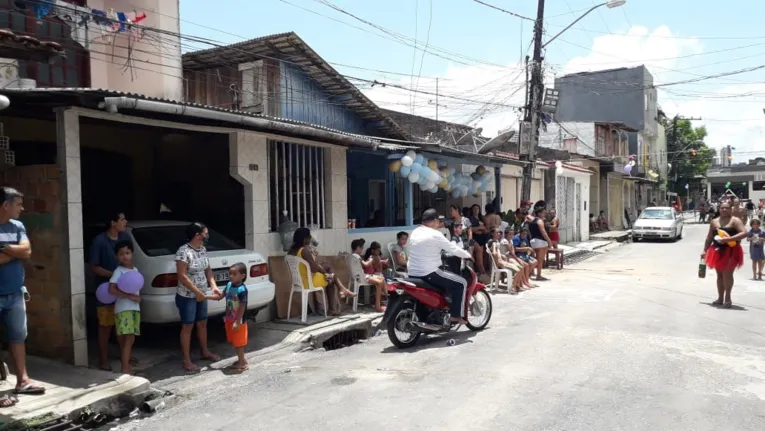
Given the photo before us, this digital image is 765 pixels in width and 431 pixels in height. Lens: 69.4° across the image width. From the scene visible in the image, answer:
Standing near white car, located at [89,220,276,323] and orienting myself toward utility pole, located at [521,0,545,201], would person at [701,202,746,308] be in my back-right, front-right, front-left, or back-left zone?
front-right

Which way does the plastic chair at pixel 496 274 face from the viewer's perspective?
to the viewer's right

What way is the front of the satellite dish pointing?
to the viewer's left

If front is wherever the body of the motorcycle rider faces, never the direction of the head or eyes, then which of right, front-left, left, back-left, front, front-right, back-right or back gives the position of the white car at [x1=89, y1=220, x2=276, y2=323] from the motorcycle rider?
back-left

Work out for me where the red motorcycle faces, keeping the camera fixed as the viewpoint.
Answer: facing away from the viewer and to the right of the viewer

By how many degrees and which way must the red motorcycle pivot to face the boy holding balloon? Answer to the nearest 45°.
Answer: approximately 180°

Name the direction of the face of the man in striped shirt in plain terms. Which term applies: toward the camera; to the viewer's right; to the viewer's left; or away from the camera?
to the viewer's right

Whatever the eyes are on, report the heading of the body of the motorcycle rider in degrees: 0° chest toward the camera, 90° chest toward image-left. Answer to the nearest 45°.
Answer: approximately 225°

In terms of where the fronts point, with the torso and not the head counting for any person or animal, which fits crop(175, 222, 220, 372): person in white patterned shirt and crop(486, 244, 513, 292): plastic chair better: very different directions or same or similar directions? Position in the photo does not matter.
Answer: same or similar directions

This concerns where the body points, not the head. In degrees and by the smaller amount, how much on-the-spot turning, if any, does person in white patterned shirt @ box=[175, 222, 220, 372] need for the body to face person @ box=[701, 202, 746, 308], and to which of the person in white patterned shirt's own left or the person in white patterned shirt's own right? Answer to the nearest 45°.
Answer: approximately 45° to the person in white patterned shirt's own left

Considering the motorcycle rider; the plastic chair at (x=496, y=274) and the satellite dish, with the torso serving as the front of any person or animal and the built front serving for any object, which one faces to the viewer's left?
the satellite dish

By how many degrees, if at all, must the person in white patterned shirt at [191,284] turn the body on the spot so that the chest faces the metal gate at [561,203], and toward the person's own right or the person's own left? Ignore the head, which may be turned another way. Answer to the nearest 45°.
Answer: approximately 90° to the person's own left

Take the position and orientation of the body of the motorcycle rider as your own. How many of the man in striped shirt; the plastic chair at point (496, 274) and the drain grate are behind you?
2
